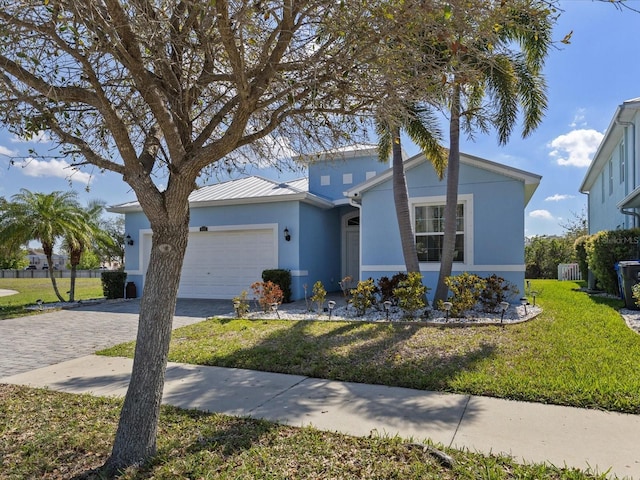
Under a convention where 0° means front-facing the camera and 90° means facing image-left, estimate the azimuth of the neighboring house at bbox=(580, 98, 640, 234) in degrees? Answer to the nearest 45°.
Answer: approximately 0°

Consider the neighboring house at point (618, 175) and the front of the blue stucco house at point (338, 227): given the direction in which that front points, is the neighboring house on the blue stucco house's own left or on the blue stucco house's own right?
on the blue stucco house's own left

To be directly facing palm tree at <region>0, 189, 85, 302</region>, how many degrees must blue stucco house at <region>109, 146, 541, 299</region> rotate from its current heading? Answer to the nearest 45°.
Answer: approximately 90° to its right

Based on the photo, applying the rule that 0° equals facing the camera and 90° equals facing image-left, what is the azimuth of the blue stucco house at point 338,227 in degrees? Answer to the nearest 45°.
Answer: approximately 0°

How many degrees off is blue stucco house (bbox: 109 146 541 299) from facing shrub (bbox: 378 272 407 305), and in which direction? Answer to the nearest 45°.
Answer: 0° — it already faces it

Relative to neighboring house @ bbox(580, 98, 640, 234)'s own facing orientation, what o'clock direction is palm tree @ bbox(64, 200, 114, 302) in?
The palm tree is roughly at 2 o'clock from the neighboring house.
